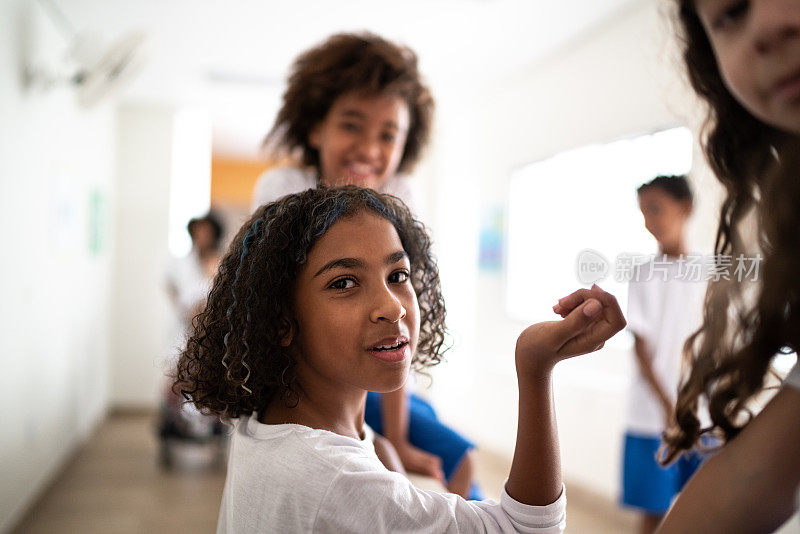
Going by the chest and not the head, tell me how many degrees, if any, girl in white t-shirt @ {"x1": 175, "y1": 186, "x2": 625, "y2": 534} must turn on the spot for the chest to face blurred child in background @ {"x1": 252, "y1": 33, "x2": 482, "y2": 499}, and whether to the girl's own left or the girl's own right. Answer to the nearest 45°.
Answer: approximately 90° to the girl's own left

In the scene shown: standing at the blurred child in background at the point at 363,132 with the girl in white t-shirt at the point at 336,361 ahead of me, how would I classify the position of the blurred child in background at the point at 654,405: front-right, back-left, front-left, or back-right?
back-left

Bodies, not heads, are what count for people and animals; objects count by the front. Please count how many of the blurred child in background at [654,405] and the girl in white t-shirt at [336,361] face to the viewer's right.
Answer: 1

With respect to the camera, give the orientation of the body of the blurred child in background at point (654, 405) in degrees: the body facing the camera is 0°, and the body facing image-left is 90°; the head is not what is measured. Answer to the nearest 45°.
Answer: approximately 45°

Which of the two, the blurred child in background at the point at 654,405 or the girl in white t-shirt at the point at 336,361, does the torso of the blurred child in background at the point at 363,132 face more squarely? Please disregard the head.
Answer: the girl in white t-shirt

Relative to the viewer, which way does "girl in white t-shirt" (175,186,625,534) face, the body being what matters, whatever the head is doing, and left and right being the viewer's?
facing to the right of the viewer

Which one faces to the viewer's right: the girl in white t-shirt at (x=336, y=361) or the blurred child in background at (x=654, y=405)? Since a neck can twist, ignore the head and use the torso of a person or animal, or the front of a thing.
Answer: the girl in white t-shirt

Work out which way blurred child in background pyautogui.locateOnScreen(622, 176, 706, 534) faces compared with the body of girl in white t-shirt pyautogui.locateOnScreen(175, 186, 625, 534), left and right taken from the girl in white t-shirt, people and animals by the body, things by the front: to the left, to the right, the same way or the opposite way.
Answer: the opposite way

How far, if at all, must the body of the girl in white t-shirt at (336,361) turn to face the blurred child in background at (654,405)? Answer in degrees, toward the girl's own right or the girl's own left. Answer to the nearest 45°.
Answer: approximately 45° to the girl's own left

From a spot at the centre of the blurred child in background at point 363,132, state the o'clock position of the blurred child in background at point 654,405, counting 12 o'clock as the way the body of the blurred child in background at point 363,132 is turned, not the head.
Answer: the blurred child in background at point 654,405 is roughly at 9 o'clock from the blurred child in background at point 363,132.
